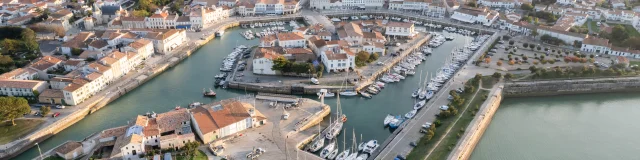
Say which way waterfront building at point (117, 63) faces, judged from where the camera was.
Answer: facing the viewer and to the right of the viewer

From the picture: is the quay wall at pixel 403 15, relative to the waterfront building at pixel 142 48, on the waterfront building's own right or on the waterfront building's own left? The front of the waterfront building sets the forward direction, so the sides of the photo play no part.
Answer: on the waterfront building's own left

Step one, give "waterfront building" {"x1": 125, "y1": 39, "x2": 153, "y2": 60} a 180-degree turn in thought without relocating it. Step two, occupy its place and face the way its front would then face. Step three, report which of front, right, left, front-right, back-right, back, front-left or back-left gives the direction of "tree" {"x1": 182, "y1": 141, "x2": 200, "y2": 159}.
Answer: back-left

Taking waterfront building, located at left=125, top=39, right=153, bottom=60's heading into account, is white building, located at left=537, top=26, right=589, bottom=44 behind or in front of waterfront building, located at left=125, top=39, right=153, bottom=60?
in front

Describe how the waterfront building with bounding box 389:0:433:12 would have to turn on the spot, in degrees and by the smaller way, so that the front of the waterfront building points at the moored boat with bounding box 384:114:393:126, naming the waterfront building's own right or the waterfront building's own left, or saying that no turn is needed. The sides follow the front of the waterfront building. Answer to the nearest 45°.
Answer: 0° — it already faces it

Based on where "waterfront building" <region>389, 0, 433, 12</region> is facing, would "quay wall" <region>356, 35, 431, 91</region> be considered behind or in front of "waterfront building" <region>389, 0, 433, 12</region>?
in front

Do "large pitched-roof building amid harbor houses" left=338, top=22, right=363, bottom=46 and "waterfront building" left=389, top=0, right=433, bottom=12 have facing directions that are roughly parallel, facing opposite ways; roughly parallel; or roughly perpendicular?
roughly parallel

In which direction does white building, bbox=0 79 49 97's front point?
toward the camera

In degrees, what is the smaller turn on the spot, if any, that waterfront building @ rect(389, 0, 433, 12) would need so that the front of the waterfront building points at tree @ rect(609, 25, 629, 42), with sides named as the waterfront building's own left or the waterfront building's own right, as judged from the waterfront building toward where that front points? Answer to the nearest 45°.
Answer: approximately 45° to the waterfront building's own left

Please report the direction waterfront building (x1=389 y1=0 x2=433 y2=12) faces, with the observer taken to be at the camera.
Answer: facing the viewer

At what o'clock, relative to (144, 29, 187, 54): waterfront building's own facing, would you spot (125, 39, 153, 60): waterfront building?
(125, 39, 153, 60): waterfront building is roughly at 3 o'clock from (144, 29, 187, 54): waterfront building.

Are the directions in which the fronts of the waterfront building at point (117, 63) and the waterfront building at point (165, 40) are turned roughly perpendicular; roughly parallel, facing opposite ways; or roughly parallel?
roughly parallel

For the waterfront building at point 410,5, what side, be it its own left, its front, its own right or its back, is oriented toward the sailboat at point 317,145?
front
